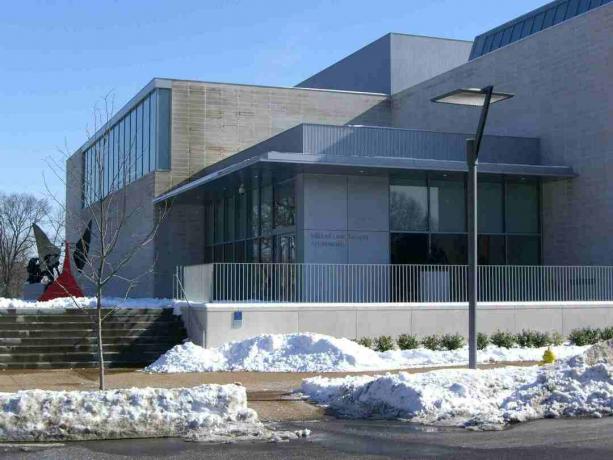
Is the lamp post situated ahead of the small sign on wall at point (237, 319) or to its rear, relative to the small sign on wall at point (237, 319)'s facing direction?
ahead

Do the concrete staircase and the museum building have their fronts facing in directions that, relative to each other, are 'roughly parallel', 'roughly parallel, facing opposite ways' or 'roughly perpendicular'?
roughly parallel

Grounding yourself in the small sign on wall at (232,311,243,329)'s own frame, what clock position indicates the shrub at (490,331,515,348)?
The shrub is roughly at 9 o'clock from the small sign on wall.

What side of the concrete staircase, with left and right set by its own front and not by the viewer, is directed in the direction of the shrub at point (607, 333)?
left

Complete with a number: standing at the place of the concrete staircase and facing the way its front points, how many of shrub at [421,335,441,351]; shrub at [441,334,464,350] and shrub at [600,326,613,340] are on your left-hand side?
3

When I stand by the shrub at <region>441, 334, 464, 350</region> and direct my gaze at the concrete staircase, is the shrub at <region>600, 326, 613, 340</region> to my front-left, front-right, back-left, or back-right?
back-right

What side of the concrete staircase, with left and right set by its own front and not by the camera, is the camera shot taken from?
front

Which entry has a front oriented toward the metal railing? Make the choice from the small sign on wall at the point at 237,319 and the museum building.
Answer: the museum building

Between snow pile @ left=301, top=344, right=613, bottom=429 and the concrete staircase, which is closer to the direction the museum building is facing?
the snow pile

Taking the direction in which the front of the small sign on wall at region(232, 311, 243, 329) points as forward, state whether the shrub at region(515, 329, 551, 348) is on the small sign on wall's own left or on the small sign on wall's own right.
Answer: on the small sign on wall's own left

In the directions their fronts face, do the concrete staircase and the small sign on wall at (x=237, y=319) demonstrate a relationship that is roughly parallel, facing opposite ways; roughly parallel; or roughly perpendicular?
roughly parallel

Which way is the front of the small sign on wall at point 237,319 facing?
toward the camera

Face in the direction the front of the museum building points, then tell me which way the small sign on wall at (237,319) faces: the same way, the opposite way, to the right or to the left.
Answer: the same way

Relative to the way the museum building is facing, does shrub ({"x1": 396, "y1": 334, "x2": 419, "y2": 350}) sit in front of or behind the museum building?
in front

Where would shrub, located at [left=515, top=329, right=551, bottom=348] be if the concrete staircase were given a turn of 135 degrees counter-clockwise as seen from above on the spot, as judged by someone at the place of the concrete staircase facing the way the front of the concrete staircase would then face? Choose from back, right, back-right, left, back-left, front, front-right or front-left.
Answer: front-right

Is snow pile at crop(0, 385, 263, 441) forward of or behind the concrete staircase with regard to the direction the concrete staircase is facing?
forward
